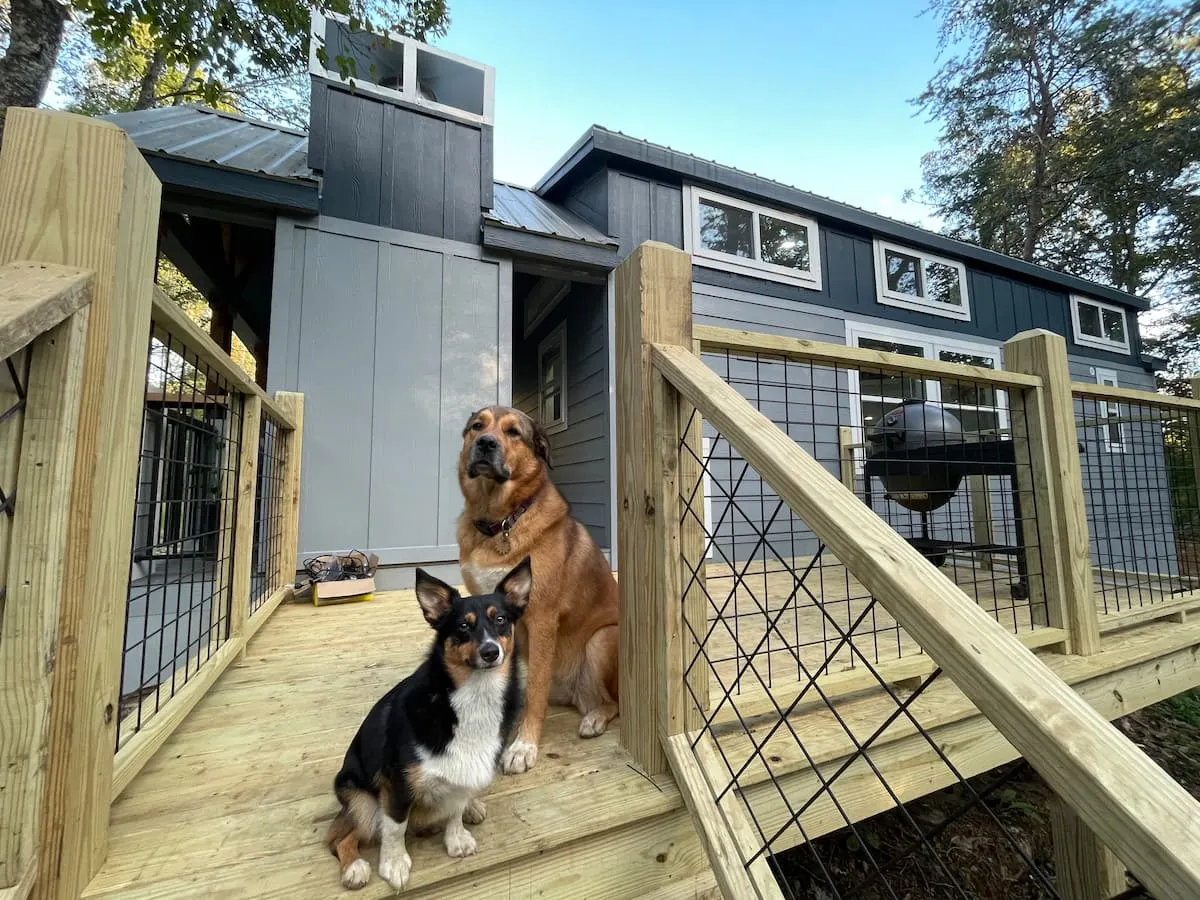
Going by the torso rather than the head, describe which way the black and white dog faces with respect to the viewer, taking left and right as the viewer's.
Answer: facing the viewer and to the right of the viewer

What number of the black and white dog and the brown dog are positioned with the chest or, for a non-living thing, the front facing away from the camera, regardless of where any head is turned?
0

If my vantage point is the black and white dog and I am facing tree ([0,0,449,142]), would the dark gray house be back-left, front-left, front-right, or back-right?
front-right

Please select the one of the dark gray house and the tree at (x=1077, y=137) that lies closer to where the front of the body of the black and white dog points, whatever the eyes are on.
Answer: the tree

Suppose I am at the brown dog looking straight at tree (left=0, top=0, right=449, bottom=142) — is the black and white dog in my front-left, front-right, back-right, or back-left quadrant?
back-left

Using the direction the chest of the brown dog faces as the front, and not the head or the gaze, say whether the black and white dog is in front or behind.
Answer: in front

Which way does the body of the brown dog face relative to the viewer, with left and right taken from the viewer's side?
facing the viewer and to the left of the viewer

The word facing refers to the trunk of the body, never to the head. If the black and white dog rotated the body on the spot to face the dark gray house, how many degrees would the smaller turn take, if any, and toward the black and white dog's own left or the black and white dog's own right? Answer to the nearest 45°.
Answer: approximately 135° to the black and white dog's own left
